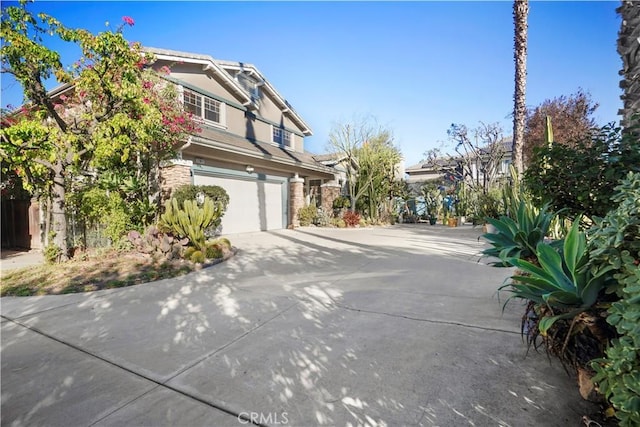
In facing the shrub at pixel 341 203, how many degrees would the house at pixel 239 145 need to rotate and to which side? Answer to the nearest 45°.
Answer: approximately 90° to its left

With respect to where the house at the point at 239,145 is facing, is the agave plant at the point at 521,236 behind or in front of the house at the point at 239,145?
in front

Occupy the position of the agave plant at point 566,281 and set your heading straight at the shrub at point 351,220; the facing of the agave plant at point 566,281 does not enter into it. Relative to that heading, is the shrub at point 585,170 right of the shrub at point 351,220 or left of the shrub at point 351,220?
right

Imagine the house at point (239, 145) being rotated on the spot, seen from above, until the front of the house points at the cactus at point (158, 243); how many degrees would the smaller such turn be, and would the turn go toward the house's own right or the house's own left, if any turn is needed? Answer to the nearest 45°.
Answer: approximately 45° to the house's own right

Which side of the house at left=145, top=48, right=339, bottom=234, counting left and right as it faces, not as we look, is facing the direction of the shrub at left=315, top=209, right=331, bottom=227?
left

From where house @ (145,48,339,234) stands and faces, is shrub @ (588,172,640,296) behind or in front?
in front

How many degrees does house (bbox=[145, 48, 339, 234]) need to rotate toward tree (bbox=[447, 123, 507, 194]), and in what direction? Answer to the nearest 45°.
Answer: approximately 45° to its left

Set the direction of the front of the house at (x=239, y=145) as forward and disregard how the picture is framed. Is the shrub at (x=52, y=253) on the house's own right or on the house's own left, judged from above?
on the house's own right

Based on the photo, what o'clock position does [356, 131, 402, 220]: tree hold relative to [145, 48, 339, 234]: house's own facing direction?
The tree is roughly at 10 o'clock from the house.

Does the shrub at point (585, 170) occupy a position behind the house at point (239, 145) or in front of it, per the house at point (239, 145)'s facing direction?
in front

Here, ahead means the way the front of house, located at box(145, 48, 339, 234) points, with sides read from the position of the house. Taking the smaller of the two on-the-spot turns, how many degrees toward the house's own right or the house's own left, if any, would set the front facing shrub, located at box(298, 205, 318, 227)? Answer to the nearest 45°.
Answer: approximately 90° to the house's own left

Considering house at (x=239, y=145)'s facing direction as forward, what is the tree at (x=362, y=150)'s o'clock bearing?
The tree is roughly at 10 o'clock from the house.
